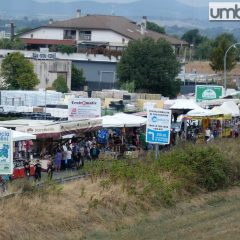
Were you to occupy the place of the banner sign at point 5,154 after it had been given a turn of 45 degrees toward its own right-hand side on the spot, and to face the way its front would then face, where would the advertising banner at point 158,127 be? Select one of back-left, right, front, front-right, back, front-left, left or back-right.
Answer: back

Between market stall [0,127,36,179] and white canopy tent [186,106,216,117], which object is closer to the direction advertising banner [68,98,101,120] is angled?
the market stall

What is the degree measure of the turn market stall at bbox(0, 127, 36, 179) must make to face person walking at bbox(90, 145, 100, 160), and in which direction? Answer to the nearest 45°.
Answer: approximately 90° to its left

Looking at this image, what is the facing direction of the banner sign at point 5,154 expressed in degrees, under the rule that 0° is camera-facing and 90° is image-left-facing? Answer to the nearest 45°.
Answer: approximately 0°

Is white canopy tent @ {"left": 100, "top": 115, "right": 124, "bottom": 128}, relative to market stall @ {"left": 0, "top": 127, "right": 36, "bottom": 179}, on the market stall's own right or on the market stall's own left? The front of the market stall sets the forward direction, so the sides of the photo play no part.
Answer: on the market stall's own left

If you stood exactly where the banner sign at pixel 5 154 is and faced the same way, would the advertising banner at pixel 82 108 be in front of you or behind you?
behind

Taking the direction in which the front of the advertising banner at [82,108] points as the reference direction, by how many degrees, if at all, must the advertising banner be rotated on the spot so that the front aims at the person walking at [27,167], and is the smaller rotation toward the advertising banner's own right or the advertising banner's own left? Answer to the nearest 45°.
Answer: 0° — it already faces them

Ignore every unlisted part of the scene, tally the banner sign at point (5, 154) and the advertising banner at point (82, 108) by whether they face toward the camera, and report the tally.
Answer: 2

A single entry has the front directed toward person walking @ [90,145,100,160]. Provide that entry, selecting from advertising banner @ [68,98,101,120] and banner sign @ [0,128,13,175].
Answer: the advertising banner

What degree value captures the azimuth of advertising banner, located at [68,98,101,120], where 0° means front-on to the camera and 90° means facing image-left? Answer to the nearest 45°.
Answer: approximately 0°

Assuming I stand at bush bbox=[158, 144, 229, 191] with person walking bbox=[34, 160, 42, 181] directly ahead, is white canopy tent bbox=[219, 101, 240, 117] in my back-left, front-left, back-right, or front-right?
back-right
